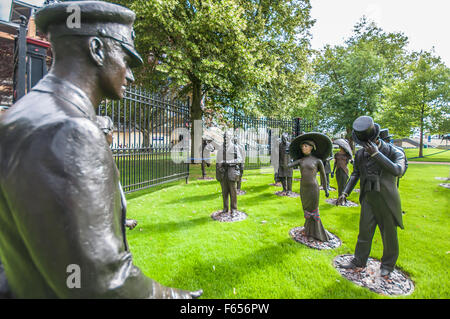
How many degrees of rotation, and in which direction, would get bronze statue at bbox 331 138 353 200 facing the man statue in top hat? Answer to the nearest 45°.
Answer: approximately 45° to its left

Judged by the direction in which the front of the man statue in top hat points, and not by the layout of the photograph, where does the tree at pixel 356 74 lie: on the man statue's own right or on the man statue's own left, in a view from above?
on the man statue's own right

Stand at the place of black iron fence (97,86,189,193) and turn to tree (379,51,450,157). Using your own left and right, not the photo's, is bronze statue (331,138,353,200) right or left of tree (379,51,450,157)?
right

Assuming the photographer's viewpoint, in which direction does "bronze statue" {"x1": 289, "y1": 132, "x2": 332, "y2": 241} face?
facing the viewer and to the left of the viewer

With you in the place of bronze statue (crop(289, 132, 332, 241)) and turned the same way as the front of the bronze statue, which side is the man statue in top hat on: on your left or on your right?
on your left

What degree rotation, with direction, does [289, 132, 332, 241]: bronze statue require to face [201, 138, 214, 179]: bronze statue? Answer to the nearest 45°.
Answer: approximately 90° to its right

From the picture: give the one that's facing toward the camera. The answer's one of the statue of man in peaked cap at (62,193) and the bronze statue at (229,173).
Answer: the bronze statue

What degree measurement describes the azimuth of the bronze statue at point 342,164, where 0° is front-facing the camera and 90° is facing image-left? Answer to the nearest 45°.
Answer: approximately 45°

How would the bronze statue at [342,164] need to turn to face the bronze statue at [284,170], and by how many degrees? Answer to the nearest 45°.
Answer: approximately 45° to its right

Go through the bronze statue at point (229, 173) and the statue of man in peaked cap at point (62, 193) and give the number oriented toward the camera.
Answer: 1

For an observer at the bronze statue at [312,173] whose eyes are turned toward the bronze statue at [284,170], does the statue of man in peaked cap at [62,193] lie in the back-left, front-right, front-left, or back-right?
back-left

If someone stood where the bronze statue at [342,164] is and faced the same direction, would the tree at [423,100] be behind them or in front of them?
behind

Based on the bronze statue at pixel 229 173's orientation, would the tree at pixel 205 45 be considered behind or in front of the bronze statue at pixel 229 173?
behind

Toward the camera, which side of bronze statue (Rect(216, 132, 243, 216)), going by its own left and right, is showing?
front
